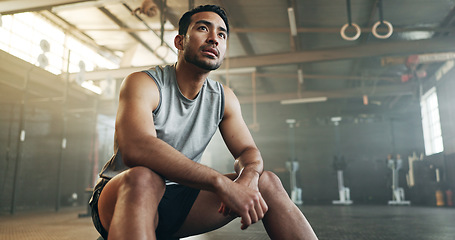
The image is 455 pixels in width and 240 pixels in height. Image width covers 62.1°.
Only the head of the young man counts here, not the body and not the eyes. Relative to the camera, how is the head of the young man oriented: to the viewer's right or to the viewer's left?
to the viewer's right

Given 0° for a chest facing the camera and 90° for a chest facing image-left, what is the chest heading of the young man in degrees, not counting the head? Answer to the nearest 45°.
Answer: approximately 315°
